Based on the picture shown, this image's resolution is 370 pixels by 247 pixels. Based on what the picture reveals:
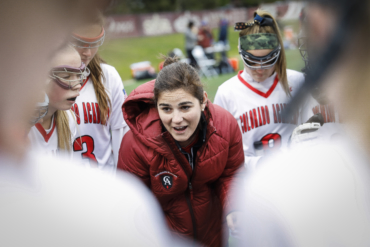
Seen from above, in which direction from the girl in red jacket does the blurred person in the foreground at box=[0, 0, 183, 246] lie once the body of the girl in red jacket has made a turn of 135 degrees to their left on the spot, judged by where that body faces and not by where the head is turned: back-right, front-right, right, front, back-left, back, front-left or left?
back-right

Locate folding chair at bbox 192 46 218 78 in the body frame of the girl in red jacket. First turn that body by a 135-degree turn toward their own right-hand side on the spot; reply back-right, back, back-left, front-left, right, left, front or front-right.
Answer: front-right

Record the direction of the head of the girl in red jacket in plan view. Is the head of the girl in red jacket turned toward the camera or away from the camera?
toward the camera

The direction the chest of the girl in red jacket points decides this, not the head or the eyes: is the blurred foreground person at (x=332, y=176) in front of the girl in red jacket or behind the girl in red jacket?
in front

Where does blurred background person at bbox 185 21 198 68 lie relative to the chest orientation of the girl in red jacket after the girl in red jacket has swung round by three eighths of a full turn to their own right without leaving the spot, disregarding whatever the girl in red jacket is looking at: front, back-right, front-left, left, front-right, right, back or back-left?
front-right

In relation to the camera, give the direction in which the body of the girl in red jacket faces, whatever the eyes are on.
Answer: toward the camera
